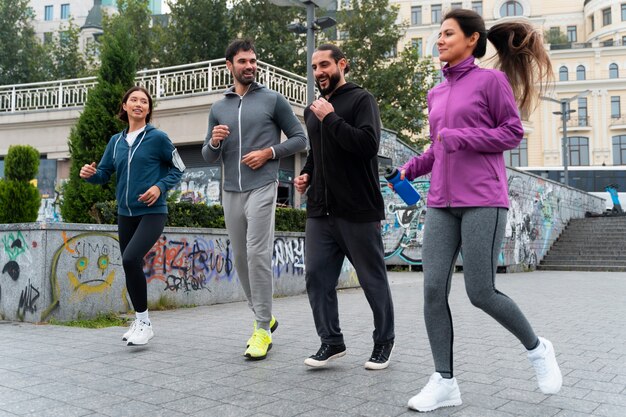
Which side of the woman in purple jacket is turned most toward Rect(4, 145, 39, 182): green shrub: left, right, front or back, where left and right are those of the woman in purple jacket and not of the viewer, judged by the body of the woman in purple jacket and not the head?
right

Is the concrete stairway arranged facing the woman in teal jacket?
yes

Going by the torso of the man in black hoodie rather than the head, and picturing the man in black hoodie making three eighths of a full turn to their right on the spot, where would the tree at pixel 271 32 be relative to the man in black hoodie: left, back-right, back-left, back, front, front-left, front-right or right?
front

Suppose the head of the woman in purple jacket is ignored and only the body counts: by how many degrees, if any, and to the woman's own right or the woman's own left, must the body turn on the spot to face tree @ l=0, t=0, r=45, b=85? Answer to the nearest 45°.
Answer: approximately 90° to the woman's own right

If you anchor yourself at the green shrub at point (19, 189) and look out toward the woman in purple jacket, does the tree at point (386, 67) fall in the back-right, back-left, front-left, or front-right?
back-left

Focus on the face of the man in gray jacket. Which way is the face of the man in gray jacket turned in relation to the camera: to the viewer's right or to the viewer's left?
to the viewer's right

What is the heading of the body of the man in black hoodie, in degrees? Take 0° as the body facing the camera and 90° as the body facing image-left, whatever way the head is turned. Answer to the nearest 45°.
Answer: approximately 45°

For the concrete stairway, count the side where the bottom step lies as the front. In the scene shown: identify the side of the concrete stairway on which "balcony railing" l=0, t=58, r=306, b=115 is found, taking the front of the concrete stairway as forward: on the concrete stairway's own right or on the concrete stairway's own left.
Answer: on the concrete stairway's own right

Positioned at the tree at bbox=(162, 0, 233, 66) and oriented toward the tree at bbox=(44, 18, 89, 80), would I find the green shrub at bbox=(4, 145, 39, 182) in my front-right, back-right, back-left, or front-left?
back-left
